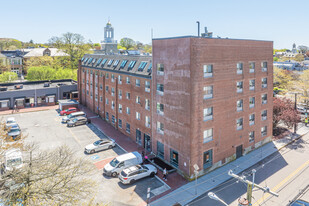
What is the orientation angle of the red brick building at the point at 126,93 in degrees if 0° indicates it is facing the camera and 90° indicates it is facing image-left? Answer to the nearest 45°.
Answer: approximately 45°

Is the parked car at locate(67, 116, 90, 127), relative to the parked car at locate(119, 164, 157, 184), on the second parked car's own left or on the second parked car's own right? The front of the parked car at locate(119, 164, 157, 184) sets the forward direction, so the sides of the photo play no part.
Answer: on the second parked car's own left

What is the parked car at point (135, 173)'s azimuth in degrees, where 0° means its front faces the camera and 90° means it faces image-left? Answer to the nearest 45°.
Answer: approximately 225°
